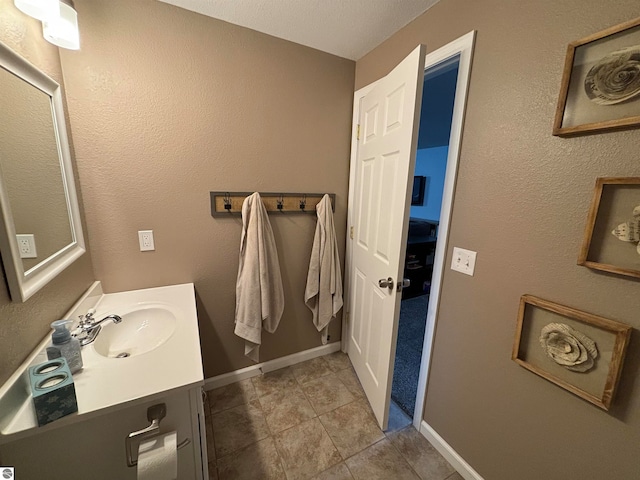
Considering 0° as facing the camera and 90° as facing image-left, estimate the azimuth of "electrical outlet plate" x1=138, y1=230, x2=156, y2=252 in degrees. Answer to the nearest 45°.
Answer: approximately 0°

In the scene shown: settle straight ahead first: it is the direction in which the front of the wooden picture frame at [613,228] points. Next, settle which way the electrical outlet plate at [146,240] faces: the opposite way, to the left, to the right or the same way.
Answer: to the left

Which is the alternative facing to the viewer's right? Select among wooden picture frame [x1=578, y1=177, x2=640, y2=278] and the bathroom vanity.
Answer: the bathroom vanity

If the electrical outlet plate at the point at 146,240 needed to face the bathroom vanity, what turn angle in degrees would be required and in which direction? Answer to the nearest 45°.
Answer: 0° — it already faces it

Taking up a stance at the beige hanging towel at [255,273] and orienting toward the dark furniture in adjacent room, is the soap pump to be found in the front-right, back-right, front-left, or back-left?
back-right

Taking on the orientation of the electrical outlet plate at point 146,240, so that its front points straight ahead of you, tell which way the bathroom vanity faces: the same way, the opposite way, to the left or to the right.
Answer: to the left

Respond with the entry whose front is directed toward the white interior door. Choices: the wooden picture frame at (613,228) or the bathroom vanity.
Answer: the bathroom vanity

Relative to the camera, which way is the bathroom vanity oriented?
to the viewer's right
